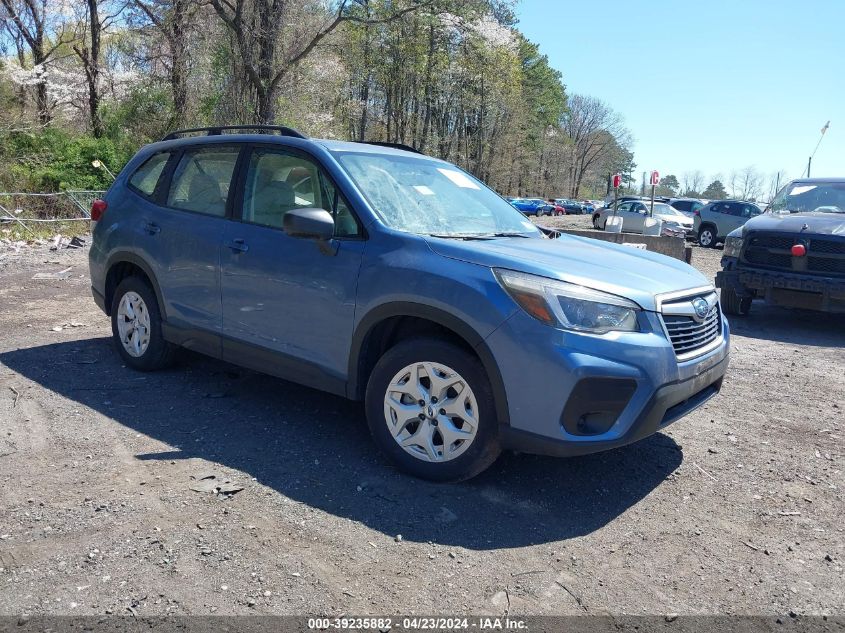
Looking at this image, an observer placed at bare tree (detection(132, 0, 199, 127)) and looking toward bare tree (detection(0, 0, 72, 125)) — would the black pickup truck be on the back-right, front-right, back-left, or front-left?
back-left

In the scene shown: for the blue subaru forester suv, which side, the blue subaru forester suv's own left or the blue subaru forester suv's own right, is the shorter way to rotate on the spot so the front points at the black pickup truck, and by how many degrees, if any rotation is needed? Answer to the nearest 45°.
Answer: approximately 90° to the blue subaru forester suv's own left

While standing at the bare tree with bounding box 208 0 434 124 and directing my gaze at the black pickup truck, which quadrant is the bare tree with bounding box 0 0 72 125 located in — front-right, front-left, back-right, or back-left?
back-right

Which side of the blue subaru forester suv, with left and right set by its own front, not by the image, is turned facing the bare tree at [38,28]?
back

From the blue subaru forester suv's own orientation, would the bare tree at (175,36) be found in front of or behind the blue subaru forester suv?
behind

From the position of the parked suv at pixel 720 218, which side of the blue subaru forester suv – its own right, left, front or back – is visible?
left

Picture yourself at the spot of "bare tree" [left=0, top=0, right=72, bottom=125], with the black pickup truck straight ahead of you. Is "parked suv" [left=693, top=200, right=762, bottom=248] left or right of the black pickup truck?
left

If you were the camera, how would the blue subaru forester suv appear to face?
facing the viewer and to the right of the viewer
